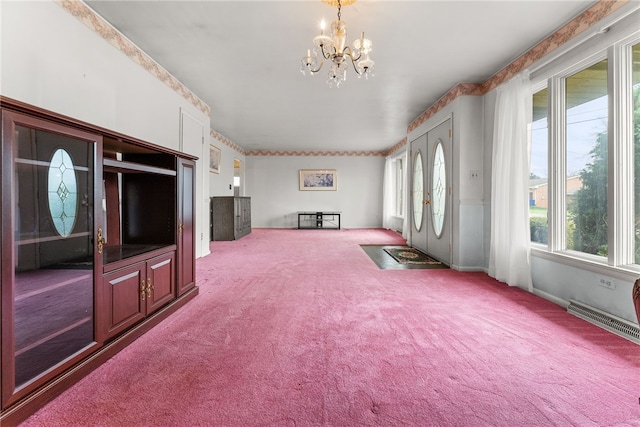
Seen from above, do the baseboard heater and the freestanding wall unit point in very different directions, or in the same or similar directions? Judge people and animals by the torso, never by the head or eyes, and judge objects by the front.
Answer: very different directions

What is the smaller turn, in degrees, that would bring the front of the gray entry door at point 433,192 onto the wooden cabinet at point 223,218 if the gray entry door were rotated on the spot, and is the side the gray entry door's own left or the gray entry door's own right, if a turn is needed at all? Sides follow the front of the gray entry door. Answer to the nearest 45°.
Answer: approximately 45° to the gray entry door's own right

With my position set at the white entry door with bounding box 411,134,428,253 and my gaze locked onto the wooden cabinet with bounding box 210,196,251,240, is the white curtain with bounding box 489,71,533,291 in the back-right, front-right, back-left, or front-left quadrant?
back-left

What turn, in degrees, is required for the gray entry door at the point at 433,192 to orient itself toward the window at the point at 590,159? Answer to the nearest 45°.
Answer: approximately 90° to its left

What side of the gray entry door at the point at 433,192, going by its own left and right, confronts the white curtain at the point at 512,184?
left

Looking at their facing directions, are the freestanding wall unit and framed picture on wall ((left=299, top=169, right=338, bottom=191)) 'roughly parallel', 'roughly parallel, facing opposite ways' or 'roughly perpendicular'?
roughly perpendicular

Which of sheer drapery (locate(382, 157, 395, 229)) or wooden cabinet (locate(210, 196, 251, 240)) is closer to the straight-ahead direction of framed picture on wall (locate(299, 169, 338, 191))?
the wooden cabinet

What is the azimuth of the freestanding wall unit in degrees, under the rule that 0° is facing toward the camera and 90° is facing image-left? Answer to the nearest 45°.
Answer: approximately 315°

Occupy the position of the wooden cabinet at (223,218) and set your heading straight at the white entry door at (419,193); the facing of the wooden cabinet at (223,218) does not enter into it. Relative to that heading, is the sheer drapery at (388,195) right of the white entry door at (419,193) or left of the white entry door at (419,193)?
left

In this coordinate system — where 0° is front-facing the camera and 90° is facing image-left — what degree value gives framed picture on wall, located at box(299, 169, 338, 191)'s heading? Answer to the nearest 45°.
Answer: approximately 0°

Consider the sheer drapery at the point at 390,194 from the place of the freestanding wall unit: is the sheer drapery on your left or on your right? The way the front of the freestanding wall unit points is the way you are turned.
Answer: on your left

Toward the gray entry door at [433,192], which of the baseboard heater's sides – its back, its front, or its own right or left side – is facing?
right
